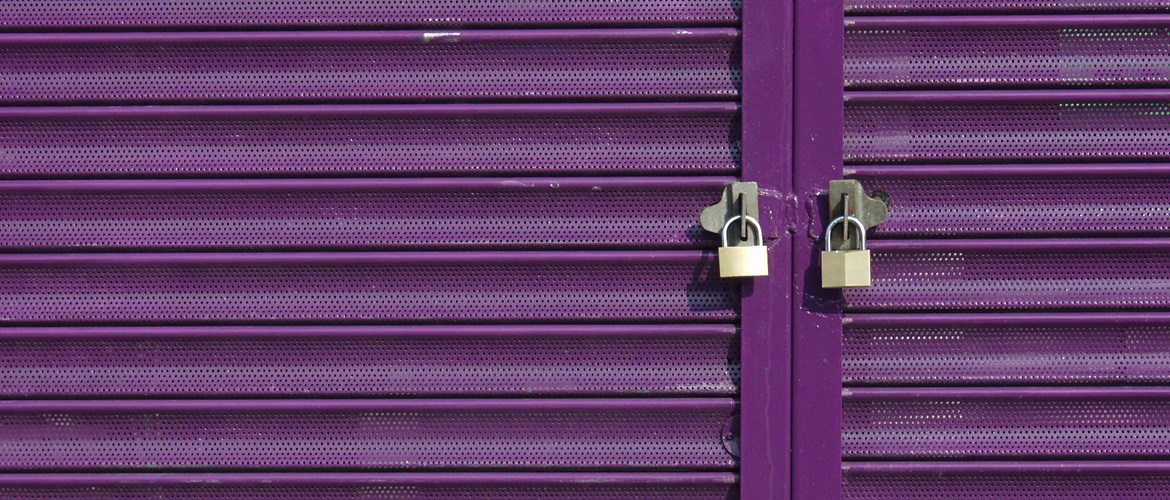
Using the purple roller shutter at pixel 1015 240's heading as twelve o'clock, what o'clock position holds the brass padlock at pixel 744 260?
The brass padlock is roughly at 2 o'clock from the purple roller shutter.

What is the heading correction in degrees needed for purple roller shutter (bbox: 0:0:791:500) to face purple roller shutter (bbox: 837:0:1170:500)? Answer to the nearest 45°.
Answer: approximately 90° to its left

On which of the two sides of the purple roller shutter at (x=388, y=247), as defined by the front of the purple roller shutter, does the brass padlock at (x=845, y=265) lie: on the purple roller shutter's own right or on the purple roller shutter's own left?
on the purple roller shutter's own left

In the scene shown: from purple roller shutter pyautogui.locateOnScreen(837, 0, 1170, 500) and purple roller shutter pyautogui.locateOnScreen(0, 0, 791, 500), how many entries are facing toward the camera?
2

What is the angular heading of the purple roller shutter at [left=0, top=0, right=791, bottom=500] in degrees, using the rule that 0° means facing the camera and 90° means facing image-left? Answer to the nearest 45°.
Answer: approximately 0°

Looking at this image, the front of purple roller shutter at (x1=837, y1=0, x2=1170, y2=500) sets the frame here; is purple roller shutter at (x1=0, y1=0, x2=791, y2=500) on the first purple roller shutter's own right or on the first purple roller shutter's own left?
on the first purple roller shutter's own right
